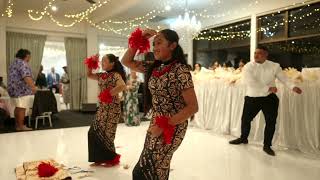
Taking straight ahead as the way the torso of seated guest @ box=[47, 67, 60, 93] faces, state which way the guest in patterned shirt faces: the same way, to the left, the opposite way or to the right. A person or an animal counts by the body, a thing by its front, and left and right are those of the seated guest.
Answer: to the left

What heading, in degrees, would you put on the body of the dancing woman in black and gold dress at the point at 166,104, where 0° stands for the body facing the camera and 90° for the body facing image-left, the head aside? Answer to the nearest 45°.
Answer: approximately 45°

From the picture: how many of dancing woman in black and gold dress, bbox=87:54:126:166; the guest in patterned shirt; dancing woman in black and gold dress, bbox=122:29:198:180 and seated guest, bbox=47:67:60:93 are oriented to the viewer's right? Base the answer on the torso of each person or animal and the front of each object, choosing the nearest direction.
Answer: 1

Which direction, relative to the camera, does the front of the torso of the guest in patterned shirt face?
to the viewer's right

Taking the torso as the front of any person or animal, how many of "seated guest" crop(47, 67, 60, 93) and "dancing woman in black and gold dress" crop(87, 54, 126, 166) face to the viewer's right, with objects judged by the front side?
0

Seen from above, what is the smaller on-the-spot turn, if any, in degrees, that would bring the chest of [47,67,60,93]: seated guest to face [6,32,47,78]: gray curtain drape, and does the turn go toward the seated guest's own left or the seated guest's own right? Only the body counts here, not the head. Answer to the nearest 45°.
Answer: approximately 45° to the seated guest's own right

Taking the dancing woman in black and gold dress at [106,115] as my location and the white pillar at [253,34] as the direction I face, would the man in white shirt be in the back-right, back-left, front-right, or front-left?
front-right

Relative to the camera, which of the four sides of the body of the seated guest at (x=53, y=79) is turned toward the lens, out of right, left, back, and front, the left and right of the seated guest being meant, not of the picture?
front

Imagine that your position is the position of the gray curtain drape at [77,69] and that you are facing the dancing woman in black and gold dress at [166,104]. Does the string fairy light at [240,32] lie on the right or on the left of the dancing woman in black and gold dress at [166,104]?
left

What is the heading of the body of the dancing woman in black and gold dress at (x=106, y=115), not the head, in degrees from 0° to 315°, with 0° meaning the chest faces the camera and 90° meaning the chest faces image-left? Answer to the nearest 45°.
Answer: approximately 45°

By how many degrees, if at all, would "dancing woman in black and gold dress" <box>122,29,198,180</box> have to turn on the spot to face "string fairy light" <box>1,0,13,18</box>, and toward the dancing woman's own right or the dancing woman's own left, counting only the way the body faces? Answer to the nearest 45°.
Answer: approximately 90° to the dancing woman's own right

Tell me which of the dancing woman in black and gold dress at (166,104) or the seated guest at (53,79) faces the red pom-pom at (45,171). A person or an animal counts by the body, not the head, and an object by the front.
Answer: the seated guest

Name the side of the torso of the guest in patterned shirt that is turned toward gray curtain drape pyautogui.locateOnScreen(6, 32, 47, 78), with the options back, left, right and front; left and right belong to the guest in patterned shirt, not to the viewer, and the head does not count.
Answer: left
